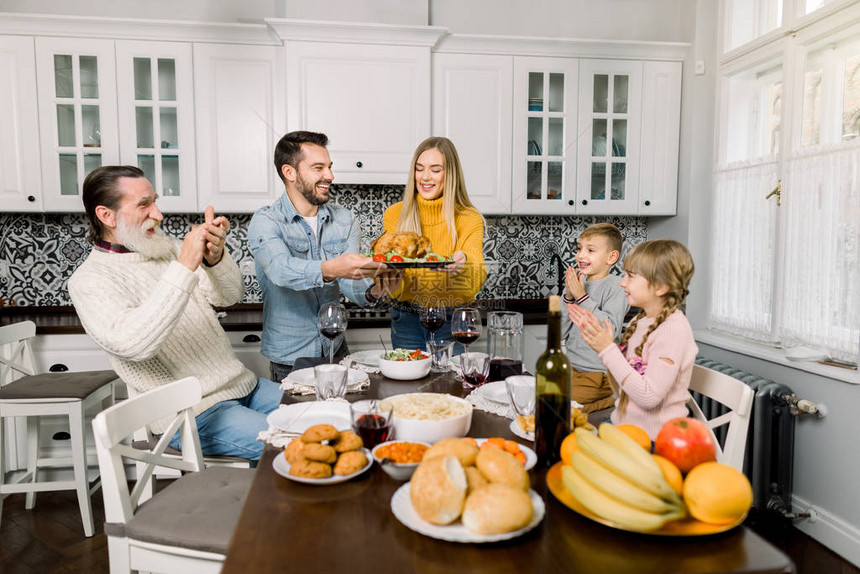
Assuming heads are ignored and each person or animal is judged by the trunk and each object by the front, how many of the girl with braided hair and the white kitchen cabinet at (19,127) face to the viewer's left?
1

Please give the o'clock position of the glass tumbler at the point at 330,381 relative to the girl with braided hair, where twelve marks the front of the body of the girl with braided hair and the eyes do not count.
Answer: The glass tumbler is roughly at 11 o'clock from the girl with braided hair.

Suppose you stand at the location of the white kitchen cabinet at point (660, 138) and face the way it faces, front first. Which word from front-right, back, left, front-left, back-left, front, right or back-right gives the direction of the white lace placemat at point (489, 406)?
front

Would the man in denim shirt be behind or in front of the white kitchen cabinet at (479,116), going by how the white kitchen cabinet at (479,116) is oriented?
in front

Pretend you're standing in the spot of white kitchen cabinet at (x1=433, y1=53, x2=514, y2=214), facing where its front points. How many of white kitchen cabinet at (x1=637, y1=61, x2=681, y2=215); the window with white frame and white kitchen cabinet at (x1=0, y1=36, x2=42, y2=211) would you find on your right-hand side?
1

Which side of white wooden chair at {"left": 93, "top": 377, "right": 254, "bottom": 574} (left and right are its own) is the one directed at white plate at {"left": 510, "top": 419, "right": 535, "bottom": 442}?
front

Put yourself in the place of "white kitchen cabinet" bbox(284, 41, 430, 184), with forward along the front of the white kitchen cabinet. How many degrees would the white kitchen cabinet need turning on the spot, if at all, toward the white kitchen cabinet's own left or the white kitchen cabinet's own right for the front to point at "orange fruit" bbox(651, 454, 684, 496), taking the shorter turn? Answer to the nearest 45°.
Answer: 0° — it already faces it

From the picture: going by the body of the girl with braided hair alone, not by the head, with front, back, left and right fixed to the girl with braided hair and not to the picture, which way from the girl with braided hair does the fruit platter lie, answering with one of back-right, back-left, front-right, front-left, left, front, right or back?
left

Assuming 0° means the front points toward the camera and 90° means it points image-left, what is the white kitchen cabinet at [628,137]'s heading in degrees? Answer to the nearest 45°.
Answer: approximately 0°

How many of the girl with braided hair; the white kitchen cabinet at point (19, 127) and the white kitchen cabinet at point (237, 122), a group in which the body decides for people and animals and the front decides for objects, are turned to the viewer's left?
1

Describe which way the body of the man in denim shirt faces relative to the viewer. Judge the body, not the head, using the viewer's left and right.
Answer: facing the viewer and to the right of the viewer

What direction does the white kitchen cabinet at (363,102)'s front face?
toward the camera

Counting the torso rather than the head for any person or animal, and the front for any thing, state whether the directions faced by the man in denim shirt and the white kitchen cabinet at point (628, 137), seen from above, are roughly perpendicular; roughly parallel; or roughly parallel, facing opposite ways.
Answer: roughly perpendicular

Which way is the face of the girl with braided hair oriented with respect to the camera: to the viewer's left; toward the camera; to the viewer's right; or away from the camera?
to the viewer's left

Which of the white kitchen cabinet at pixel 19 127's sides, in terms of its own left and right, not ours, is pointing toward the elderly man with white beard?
front

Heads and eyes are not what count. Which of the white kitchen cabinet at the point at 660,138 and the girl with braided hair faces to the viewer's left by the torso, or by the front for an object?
the girl with braided hair

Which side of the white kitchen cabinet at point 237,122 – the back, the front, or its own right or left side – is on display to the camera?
front

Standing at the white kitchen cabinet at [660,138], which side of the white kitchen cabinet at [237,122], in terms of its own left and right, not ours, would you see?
left

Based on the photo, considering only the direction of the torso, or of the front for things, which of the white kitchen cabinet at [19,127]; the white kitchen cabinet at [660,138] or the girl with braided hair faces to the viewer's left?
the girl with braided hair
